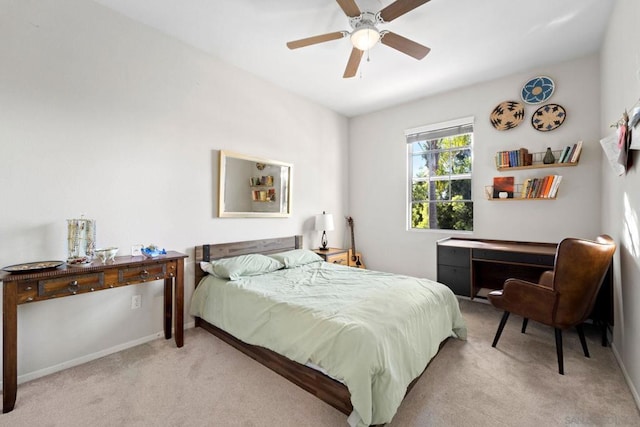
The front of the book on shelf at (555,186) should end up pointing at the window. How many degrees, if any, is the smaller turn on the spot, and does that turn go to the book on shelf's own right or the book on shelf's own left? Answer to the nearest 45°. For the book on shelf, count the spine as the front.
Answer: approximately 90° to the book on shelf's own right

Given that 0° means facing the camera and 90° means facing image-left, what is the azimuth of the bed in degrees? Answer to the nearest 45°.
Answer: approximately 315°

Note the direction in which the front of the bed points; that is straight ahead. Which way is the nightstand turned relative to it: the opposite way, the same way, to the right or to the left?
the same way

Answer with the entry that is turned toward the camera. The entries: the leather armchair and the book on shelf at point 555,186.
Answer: the book on shelf

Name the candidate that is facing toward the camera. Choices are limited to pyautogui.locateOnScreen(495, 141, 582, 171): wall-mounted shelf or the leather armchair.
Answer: the wall-mounted shelf

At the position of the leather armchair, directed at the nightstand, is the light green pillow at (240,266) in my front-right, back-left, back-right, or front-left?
front-left

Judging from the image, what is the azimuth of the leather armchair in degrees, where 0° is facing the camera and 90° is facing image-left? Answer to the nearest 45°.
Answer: approximately 135°

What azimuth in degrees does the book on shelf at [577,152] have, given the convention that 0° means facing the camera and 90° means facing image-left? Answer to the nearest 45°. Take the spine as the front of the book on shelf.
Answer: approximately 0°

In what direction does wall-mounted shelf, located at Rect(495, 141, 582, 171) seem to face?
toward the camera

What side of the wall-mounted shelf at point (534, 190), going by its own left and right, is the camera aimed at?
front

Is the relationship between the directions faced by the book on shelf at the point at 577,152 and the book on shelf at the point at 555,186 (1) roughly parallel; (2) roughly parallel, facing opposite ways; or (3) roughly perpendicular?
roughly parallel

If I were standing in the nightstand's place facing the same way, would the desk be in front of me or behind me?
in front

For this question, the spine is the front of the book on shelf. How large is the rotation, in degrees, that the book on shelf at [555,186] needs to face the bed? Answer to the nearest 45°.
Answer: approximately 45° to its right
